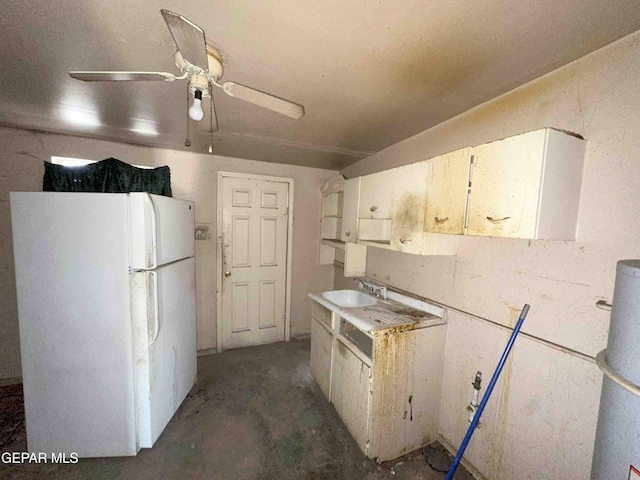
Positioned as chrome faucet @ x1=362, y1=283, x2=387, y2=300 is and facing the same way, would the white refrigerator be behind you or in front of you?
in front

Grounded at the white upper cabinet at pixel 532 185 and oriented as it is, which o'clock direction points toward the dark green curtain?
The dark green curtain is roughly at 1 o'clock from the white upper cabinet.

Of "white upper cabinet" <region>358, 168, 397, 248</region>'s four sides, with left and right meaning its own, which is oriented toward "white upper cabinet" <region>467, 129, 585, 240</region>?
left

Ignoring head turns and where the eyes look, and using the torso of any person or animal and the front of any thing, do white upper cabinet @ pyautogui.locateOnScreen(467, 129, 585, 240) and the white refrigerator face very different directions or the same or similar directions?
very different directions

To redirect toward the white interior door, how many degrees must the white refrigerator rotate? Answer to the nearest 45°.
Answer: approximately 90° to its left

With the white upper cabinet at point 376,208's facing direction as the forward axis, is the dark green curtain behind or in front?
in front

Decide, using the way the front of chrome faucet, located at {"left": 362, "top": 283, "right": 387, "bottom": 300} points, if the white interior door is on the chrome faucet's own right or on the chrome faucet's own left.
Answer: on the chrome faucet's own right

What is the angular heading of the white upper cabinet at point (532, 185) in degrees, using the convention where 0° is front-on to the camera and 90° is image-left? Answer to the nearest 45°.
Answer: approximately 45°

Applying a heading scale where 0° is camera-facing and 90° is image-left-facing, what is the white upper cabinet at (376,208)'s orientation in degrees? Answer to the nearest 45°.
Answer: approximately 45°

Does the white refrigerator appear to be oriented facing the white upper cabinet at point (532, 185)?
yes
